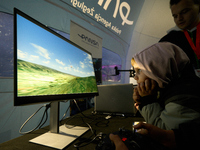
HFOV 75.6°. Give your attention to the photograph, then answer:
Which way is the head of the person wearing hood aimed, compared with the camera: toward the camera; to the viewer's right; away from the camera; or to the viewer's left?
to the viewer's left

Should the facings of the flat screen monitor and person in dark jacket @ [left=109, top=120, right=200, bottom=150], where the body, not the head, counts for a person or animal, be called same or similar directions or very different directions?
very different directions

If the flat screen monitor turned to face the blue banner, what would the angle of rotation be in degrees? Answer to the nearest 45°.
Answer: approximately 90° to its left

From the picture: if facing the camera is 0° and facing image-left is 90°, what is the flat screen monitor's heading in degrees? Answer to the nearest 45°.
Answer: approximately 315°

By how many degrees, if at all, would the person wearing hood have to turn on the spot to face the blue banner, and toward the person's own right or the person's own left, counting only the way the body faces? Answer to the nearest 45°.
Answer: approximately 45° to the person's own right

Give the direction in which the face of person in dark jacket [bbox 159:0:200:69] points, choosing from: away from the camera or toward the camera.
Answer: toward the camera

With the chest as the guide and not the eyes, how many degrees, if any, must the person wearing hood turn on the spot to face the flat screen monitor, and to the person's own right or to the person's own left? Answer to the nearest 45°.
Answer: approximately 45° to the person's own left

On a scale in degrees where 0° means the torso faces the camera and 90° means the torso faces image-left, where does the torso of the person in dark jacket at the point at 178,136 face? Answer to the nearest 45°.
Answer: approximately 90°

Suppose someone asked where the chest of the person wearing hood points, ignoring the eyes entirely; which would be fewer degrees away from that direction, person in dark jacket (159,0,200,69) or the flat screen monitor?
the flat screen monitor

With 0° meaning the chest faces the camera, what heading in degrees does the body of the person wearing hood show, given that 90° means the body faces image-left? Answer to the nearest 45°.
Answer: approximately 90°
